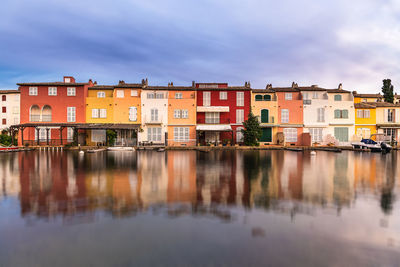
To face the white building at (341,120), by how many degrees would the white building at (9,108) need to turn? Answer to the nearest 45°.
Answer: approximately 45° to its left

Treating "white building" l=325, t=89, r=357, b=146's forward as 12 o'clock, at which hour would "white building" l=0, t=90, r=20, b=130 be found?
"white building" l=0, t=90, r=20, b=130 is roughly at 2 o'clock from "white building" l=325, t=89, r=357, b=146.

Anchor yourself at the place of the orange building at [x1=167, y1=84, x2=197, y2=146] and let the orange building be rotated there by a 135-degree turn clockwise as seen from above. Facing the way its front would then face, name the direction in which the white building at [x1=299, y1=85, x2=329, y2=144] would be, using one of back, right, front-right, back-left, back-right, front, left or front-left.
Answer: back-right

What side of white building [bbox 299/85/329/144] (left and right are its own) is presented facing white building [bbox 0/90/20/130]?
right

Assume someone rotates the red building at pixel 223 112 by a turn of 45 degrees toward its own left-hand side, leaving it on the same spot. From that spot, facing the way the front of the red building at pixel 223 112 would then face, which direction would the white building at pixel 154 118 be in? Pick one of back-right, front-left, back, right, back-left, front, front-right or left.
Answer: back-right

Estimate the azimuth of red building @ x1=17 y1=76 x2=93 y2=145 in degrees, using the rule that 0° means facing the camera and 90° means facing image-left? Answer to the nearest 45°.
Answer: approximately 0°

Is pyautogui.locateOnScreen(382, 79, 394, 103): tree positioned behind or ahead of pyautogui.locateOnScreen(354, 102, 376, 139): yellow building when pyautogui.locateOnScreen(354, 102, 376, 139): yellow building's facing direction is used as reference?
behind

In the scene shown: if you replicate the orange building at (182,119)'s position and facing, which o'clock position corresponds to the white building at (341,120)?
The white building is roughly at 9 o'clock from the orange building.

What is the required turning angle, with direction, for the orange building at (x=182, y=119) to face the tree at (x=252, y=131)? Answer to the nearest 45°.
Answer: approximately 90° to its left

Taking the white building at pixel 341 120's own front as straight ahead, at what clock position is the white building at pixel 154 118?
the white building at pixel 154 118 is roughly at 2 o'clock from the white building at pixel 341 120.

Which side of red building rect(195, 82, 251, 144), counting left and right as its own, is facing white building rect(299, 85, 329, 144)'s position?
left
